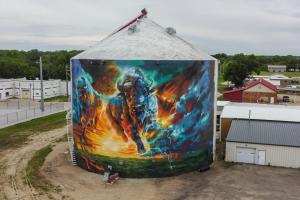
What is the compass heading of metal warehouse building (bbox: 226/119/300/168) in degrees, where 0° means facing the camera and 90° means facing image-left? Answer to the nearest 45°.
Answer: approximately 0°

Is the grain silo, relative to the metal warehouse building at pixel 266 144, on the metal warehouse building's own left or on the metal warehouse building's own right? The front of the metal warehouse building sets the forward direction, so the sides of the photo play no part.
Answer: on the metal warehouse building's own right
